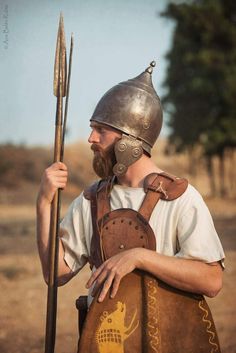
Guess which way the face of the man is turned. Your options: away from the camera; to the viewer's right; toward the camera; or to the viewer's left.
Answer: to the viewer's left

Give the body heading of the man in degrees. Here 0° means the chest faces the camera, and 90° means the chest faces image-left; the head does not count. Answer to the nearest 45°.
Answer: approximately 45°
